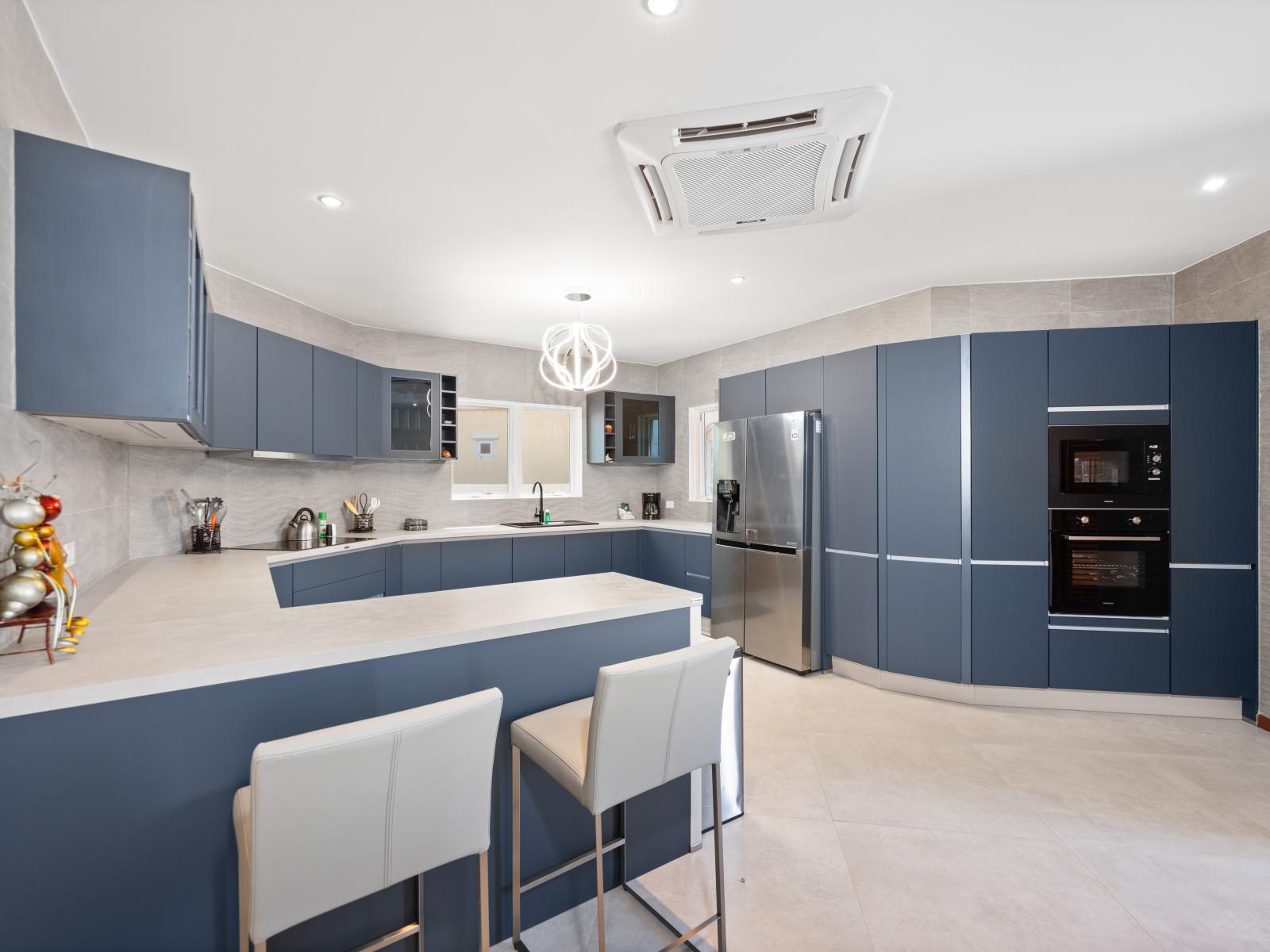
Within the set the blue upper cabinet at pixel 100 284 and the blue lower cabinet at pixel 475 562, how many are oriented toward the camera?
1

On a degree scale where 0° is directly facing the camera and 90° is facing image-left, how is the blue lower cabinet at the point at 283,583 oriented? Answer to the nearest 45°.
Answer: approximately 315°

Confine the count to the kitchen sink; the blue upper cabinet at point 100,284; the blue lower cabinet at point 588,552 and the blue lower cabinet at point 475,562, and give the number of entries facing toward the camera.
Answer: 3

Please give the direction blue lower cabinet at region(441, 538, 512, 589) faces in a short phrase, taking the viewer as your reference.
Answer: facing the viewer

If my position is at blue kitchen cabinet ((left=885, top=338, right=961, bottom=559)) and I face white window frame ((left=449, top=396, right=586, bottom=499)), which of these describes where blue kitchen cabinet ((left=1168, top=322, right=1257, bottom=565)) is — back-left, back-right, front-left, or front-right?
back-right

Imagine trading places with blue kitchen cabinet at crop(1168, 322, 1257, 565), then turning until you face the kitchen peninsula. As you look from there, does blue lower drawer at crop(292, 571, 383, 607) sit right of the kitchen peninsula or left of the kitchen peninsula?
right

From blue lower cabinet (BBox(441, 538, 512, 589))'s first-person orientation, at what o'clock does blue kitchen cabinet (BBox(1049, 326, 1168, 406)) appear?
The blue kitchen cabinet is roughly at 10 o'clock from the blue lower cabinet.

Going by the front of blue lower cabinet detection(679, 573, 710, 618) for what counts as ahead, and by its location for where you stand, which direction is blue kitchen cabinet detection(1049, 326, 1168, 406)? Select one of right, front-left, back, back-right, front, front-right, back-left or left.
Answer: left

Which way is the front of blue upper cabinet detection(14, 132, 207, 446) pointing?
to the viewer's right

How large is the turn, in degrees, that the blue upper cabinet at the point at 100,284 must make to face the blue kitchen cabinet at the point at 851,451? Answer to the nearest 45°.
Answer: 0° — it already faces it

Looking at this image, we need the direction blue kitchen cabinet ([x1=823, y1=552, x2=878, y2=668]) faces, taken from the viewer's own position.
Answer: facing the viewer and to the left of the viewer

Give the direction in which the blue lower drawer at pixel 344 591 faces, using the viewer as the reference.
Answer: facing the viewer and to the right of the viewer

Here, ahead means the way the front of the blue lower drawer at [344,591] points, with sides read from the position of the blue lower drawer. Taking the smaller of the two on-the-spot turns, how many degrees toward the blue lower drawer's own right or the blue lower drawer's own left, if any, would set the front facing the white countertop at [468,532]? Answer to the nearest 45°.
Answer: approximately 90° to the blue lower drawer's own left
